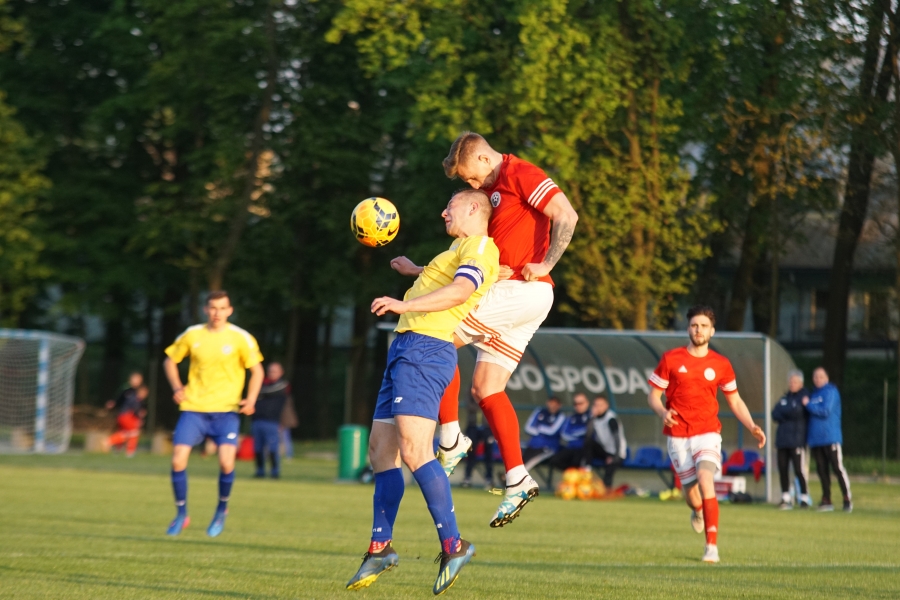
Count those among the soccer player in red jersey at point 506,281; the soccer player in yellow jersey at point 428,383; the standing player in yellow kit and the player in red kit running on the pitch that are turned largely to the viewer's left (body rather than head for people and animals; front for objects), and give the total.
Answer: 2

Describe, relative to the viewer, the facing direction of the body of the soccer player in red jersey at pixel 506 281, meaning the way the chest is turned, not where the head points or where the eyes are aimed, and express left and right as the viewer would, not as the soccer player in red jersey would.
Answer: facing to the left of the viewer

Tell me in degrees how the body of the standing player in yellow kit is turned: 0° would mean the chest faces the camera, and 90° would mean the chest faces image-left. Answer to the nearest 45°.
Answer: approximately 0°

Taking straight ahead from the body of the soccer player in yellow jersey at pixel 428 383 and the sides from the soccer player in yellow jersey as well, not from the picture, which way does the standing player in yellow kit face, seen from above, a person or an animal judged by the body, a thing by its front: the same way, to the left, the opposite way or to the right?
to the left

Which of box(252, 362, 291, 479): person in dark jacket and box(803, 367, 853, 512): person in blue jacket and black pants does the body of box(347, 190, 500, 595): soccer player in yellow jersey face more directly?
the person in dark jacket

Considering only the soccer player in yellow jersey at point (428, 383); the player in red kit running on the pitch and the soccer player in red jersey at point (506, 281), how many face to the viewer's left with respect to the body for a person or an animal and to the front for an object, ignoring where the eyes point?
2

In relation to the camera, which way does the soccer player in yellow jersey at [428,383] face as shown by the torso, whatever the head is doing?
to the viewer's left

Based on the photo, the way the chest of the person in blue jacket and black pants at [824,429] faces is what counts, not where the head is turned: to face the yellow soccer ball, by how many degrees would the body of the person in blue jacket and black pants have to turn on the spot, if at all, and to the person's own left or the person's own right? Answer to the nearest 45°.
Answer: approximately 45° to the person's own left

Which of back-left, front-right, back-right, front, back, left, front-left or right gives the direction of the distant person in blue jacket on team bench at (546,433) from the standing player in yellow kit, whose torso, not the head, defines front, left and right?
back-left

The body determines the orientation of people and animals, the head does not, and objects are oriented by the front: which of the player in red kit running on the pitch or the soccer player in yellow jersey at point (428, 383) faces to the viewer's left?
the soccer player in yellow jersey
